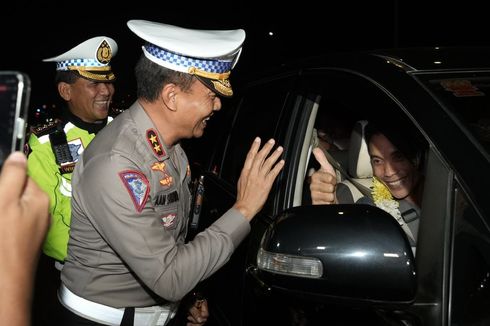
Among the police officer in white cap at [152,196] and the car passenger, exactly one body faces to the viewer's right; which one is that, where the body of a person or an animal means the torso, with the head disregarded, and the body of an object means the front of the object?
the police officer in white cap

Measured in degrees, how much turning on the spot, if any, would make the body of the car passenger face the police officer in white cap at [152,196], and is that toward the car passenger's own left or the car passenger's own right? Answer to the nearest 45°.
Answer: approximately 45° to the car passenger's own right

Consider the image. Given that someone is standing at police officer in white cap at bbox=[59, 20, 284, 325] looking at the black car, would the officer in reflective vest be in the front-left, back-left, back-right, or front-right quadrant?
back-left

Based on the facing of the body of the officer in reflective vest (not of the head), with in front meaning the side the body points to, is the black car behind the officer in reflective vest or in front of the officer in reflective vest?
in front

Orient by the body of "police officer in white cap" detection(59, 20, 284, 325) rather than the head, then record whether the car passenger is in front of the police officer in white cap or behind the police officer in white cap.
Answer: in front

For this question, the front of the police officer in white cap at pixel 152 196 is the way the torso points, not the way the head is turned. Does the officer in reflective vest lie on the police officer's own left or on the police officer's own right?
on the police officer's own left

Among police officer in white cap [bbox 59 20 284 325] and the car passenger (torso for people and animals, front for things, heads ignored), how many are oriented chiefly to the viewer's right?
1

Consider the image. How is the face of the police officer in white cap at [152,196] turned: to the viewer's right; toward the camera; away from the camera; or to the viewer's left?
to the viewer's right

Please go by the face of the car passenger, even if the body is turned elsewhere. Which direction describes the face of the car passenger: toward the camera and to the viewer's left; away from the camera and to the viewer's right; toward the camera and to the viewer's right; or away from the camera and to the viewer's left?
toward the camera and to the viewer's left

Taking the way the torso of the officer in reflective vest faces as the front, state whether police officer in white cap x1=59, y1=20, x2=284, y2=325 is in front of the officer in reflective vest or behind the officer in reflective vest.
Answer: in front

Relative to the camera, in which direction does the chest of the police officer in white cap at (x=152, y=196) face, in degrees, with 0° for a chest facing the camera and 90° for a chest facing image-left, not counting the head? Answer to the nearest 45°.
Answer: approximately 270°

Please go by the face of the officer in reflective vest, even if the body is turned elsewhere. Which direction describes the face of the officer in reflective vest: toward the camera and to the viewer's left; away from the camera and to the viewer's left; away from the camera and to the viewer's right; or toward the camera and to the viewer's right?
toward the camera and to the viewer's right
